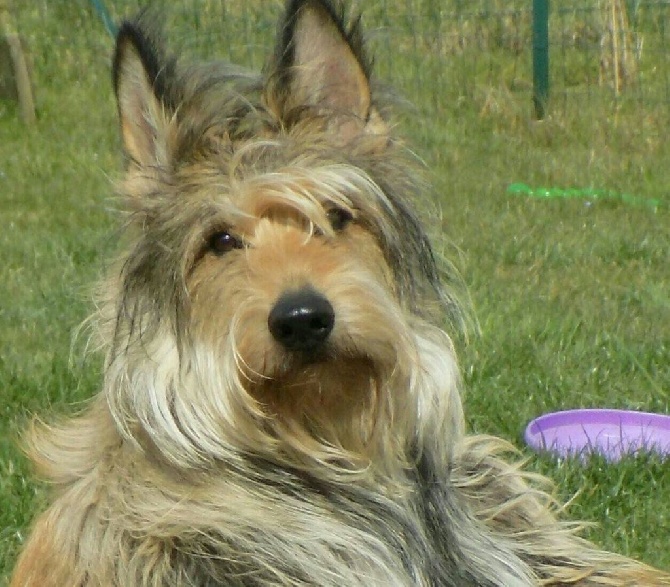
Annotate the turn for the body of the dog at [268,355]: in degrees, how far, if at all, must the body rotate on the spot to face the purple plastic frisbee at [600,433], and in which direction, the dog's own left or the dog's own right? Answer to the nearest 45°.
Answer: approximately 135° to the dog's own left

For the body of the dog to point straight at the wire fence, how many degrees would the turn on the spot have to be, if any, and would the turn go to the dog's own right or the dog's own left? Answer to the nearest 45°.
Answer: approximately 180°

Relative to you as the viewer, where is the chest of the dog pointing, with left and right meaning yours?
facing the viewer

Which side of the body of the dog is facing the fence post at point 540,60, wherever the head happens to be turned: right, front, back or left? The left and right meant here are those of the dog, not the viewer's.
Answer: back

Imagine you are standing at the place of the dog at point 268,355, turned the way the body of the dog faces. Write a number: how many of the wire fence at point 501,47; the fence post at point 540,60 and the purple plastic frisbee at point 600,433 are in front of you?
0

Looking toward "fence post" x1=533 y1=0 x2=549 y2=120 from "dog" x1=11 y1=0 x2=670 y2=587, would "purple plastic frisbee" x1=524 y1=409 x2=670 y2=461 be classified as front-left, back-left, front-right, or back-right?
front-right
